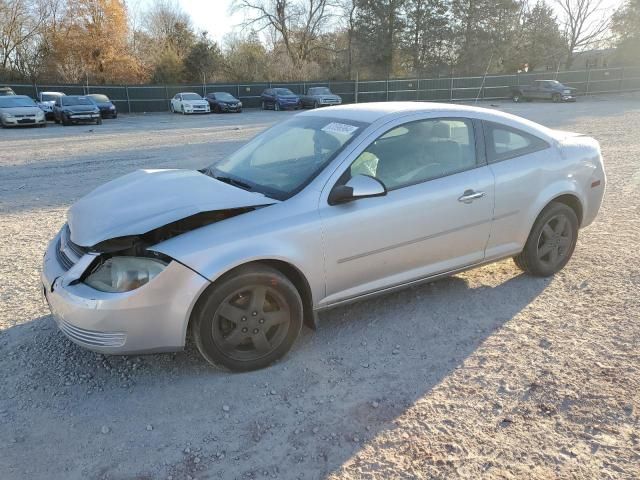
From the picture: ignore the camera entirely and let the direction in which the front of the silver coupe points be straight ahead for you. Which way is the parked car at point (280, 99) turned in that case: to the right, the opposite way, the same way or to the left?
to the left

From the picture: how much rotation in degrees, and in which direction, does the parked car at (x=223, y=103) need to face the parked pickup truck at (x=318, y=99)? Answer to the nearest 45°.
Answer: approximately 45° to its left

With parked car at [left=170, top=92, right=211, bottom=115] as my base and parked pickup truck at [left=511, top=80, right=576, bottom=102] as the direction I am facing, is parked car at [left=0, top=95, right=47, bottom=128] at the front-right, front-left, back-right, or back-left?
back-right

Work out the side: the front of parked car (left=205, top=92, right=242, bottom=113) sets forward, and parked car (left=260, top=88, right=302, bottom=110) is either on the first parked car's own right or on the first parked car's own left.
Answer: on the first parked car's own left

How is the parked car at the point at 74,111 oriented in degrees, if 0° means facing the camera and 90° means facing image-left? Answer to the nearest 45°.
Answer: approximately 315°

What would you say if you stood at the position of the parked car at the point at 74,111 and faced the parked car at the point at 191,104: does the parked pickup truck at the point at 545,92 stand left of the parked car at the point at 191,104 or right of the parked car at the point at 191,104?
right

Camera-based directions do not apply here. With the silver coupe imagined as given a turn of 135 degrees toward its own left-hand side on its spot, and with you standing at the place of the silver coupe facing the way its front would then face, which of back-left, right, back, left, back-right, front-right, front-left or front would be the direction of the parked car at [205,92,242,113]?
left

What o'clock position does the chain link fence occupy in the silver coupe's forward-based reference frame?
The chain link fence is roughly at 5 o'clock from the silver coupe.

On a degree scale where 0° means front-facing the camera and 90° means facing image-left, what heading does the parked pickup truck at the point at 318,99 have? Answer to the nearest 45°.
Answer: approximately 315°
